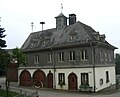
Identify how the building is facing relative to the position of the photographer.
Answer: facing the viewer and to the left of the viewer
